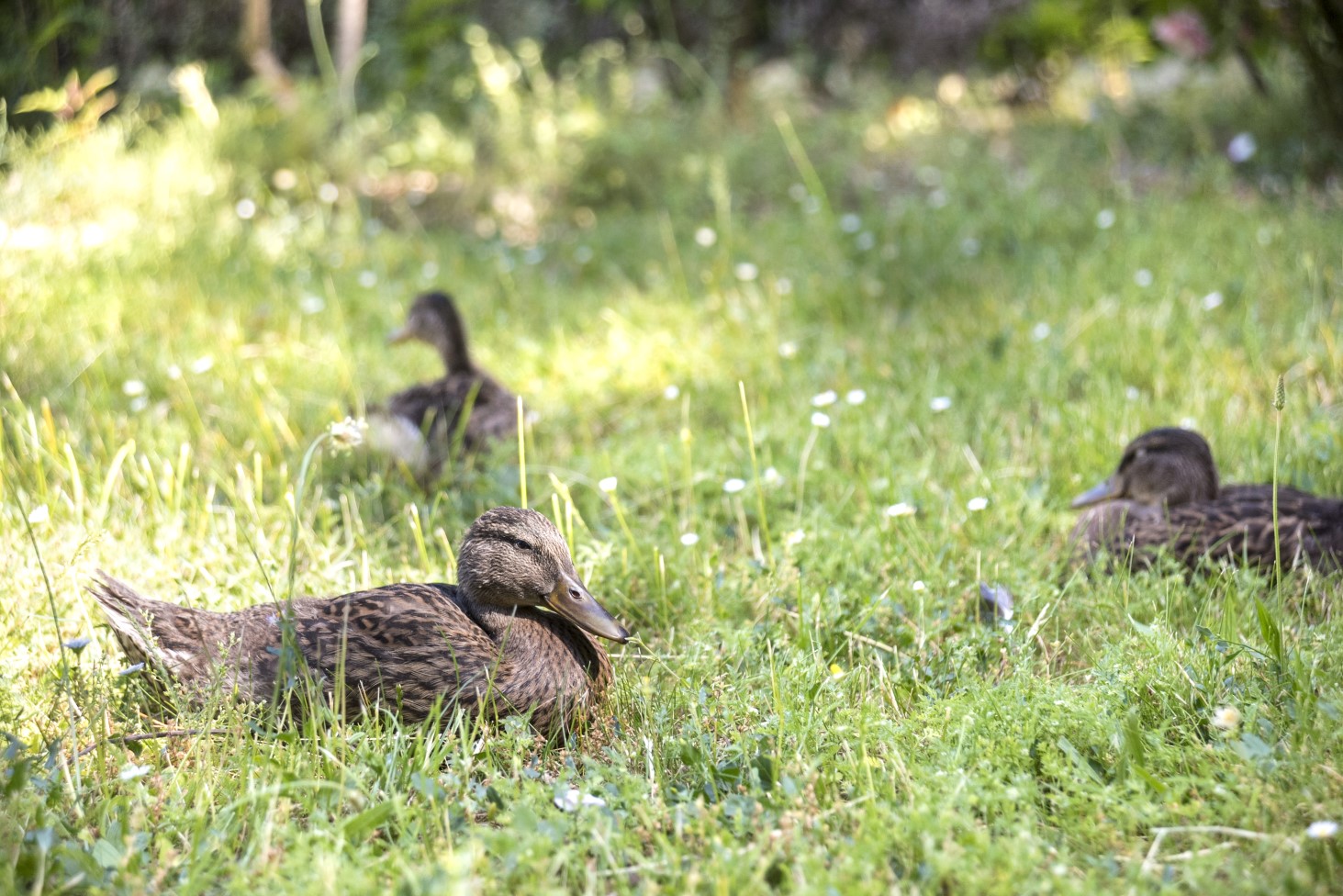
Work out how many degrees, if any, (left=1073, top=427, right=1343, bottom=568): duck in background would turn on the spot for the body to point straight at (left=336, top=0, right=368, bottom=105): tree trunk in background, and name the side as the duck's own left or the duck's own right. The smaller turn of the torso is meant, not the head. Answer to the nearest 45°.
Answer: approximately 45° to the duck's own right

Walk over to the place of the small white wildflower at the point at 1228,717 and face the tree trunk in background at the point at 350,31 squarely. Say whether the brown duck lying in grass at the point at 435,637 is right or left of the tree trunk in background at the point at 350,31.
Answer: left

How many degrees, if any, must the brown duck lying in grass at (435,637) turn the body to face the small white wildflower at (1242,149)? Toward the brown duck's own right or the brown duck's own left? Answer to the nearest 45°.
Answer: approximately 45° to the brown duck's own left

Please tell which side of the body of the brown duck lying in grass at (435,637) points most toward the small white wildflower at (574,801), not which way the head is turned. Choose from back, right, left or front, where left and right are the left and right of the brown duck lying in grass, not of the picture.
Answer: right

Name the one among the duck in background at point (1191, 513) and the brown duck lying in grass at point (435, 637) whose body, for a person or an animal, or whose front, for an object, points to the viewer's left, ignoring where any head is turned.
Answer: the duck in background

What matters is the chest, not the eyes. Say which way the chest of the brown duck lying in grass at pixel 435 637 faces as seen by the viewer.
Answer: to the viewer's right

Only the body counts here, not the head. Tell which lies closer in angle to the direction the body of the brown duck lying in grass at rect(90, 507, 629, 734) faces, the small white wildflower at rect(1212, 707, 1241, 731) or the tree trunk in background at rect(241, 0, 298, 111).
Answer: the small white wildflower

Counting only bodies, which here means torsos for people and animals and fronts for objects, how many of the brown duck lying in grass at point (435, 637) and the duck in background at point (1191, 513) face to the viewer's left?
1

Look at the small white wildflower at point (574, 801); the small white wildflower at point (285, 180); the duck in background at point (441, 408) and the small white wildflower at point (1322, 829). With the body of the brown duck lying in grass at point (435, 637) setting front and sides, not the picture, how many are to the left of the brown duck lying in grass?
2

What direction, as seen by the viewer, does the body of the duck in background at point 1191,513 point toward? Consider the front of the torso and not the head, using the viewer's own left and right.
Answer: facing to the left of the viewer

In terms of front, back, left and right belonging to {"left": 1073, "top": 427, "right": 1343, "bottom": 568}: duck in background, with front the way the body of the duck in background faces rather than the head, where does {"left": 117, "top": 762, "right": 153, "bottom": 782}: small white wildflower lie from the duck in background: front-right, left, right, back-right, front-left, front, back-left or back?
front-left

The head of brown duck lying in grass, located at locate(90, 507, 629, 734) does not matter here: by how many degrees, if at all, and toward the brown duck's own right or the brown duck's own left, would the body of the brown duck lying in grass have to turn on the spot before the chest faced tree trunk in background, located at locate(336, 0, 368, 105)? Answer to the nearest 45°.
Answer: approximately 90° to the brown duck's own left

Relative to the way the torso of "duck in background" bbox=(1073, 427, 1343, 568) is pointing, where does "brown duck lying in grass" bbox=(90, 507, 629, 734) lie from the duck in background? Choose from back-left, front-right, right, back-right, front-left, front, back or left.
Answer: front-left

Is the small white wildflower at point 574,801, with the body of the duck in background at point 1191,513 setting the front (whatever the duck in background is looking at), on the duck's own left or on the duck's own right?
on the duck's own left

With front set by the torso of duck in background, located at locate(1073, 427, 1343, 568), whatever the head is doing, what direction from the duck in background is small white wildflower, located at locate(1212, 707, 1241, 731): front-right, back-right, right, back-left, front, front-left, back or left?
left

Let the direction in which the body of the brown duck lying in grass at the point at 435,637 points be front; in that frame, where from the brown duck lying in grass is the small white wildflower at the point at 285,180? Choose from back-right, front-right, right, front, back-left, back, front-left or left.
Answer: left

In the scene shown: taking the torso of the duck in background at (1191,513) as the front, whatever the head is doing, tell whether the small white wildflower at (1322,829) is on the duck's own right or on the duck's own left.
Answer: on the duck's own left

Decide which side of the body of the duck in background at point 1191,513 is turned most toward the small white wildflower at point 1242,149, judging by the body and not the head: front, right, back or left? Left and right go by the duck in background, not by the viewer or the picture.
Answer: right
